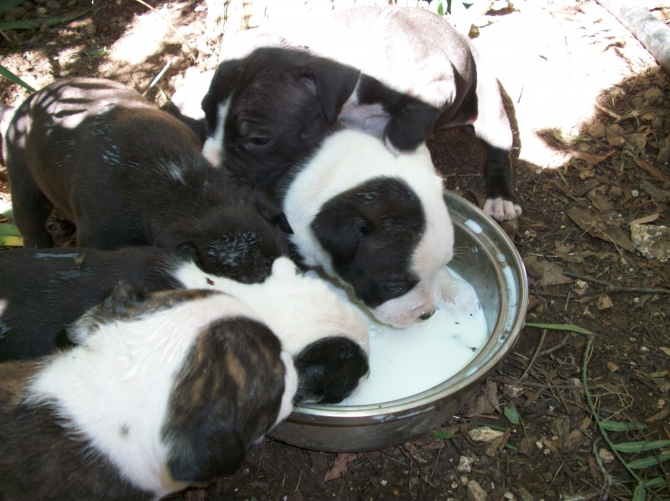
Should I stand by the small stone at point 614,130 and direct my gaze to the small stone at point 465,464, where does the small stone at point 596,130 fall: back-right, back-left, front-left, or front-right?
front-right

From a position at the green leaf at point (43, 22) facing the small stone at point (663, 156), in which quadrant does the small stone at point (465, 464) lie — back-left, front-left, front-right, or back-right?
front-right

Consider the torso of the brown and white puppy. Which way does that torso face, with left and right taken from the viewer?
facing to the right of the viewer

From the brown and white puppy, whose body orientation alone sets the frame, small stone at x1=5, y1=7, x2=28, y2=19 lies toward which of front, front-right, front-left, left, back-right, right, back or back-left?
left

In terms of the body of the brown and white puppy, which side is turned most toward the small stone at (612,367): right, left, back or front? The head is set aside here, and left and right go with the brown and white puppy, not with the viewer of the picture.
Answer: front

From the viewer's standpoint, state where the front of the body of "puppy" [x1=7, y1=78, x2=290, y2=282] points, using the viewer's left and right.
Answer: facing the viewer and to the right of the viewer

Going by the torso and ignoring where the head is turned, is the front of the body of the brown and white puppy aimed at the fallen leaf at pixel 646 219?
yes

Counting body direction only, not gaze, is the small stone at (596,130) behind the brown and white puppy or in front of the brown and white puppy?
in front

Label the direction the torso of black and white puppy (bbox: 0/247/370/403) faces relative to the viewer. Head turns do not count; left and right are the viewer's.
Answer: facing to the right of the viewer

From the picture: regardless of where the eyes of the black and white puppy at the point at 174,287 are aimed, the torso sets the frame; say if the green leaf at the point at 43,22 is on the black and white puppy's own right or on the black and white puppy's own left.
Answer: on the black and white puppy's own left

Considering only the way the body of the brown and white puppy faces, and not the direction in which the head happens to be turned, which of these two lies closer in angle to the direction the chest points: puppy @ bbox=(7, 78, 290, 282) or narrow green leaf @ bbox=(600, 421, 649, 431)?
the narrow green leaf

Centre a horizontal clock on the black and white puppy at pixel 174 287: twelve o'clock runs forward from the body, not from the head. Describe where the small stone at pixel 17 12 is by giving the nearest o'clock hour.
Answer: The small stone is roughly at 9 o'clock from the black and white puppy.

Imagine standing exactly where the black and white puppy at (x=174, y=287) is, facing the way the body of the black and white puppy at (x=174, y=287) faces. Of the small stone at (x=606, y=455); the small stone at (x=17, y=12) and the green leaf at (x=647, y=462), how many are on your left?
1

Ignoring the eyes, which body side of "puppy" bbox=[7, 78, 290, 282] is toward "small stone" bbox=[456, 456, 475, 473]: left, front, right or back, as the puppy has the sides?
front

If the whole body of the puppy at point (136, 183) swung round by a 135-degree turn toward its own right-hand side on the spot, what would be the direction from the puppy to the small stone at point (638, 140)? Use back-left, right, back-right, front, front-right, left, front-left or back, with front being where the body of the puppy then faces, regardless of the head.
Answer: back
